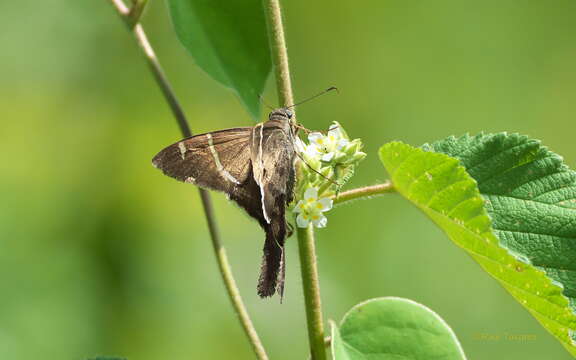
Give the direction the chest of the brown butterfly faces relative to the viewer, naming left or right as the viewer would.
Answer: facing away from the viewer and to the right of the viewer

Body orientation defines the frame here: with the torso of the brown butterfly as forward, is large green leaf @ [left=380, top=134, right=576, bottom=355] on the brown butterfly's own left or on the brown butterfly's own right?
on the brown butterfly's own right
